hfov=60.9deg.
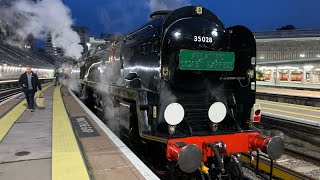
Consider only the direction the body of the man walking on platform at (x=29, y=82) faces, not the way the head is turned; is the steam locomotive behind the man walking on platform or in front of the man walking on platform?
in front

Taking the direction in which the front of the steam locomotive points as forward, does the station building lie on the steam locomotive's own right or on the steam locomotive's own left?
on the steam locomotive's own left

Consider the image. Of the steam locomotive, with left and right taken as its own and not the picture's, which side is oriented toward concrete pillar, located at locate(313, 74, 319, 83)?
left

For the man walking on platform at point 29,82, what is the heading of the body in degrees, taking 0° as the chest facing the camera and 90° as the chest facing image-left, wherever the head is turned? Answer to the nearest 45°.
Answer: approximately 0°

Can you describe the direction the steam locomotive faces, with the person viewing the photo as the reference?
facing the viewer and to the right of the viewer

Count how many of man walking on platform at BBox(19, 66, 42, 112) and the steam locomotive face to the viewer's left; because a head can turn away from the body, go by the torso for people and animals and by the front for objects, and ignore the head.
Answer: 0

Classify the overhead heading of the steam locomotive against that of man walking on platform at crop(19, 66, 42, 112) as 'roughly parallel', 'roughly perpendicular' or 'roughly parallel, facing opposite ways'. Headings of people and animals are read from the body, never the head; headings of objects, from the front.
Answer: roughly parallel

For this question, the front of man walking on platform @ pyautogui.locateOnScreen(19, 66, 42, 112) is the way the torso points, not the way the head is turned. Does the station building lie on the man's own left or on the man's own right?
on the man's own left

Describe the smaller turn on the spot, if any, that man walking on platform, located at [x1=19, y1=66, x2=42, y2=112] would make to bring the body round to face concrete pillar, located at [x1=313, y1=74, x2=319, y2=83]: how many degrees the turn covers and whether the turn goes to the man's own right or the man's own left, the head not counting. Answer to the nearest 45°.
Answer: approximately 90° to the man's own left
